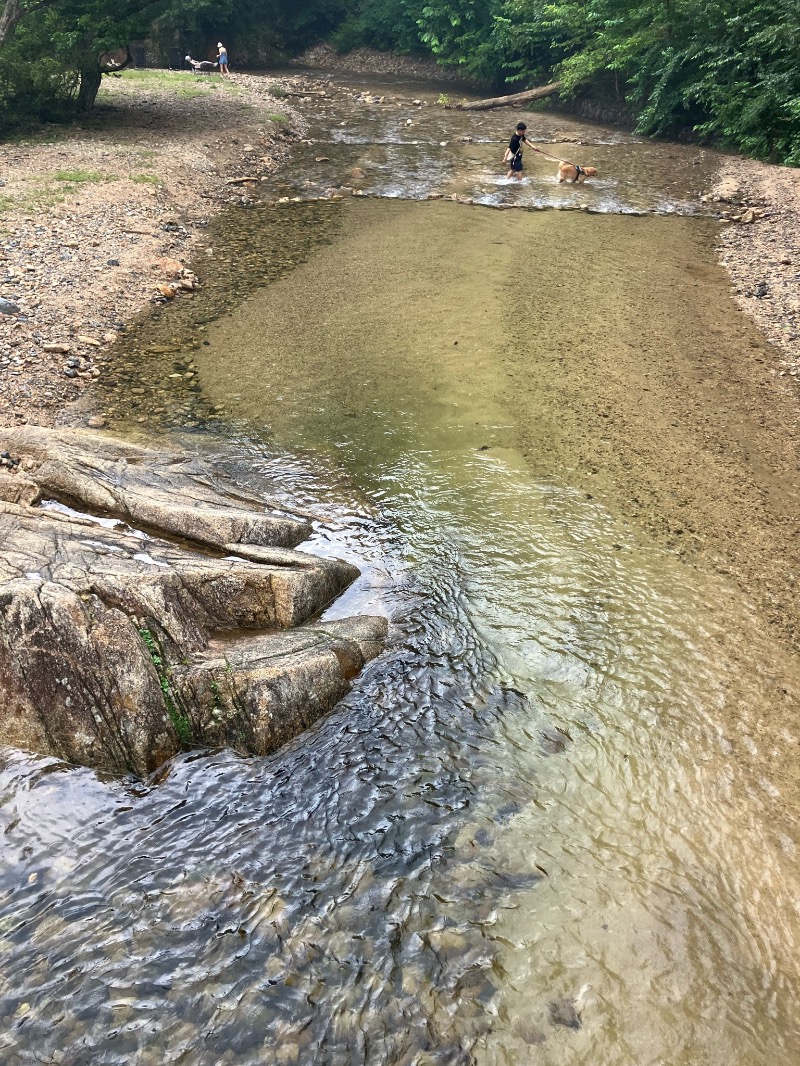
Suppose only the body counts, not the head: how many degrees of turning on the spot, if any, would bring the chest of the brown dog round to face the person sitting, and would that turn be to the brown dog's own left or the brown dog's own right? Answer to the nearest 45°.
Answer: approximately 135° to the brown dog's own left

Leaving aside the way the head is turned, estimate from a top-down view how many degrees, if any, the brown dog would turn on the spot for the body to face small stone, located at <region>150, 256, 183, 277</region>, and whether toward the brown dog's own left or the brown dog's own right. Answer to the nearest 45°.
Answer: approximately 135° to the brown dog's own right

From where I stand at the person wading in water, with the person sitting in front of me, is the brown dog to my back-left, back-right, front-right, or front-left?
back-right

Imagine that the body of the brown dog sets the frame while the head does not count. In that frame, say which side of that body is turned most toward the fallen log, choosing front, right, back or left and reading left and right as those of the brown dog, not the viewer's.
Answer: left

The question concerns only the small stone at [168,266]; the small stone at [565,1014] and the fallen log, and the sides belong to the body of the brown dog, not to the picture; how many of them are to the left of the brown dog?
1

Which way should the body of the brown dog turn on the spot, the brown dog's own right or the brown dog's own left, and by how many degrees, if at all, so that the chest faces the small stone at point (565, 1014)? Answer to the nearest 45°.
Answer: approximately 90° to the brown dog's own right

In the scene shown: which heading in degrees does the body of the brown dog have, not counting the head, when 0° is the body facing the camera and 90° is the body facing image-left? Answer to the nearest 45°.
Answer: approximately 270°

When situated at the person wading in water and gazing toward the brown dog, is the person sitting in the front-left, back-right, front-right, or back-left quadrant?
back-left

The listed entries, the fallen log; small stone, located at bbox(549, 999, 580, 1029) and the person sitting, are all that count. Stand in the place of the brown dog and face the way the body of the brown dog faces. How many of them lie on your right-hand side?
1

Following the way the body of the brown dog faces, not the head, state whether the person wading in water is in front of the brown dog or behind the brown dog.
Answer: behind
